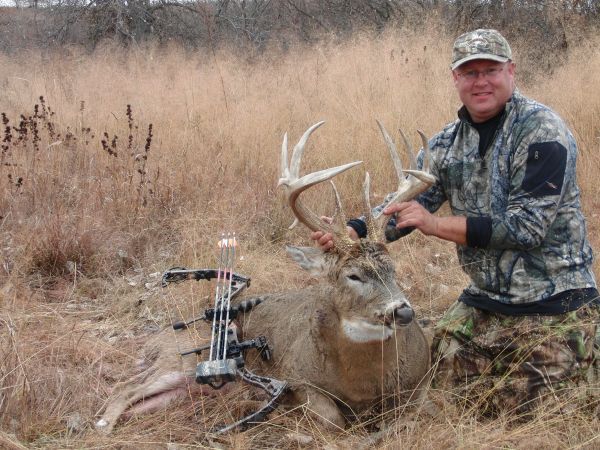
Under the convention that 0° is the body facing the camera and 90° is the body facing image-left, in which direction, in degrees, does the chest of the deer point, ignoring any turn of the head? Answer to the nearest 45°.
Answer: approximately 315°

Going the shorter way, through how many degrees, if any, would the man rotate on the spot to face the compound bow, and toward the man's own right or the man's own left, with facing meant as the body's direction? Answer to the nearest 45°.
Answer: approximately 45° to the man's own right

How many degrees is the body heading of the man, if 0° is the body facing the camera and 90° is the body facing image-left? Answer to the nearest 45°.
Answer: approximately 45°
